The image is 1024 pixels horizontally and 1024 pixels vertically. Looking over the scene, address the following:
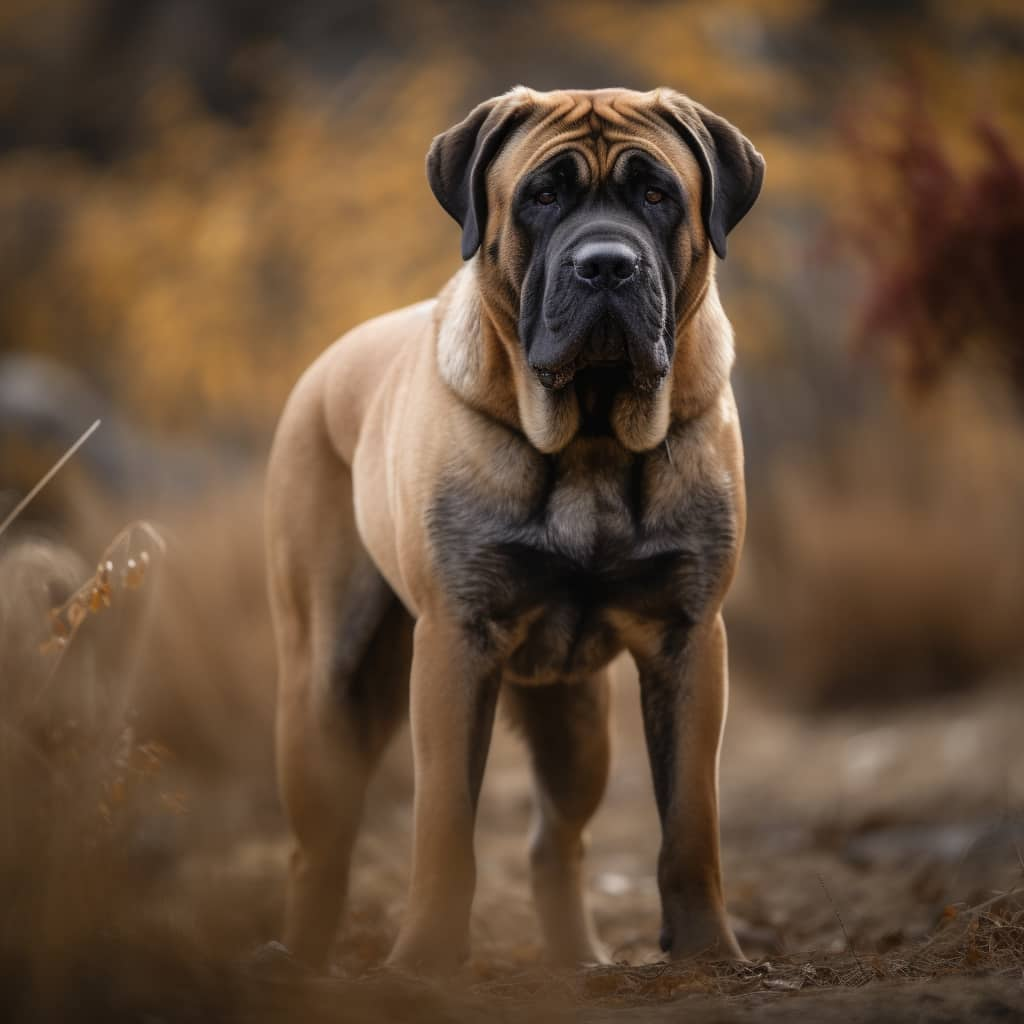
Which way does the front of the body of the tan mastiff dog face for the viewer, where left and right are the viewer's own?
facing the viewer and to the right of the viewer
